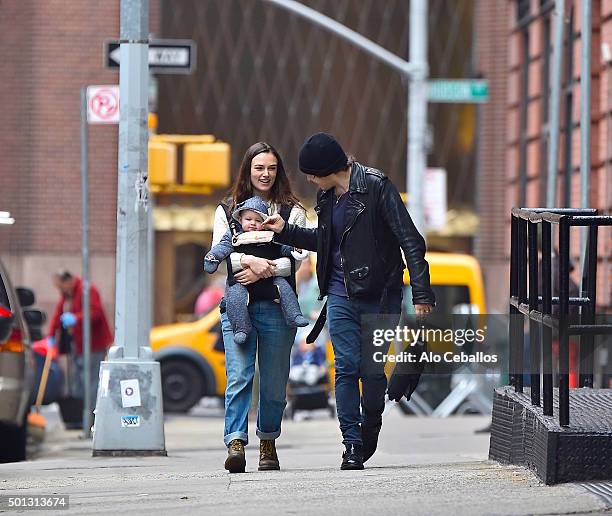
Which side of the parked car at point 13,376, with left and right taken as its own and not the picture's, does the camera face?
back

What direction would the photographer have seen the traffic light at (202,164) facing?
facing away from the viewer

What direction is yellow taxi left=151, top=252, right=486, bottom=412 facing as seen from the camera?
to the viewer's left

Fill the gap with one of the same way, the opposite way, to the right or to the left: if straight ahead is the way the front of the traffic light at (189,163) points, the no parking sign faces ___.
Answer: the opposite way

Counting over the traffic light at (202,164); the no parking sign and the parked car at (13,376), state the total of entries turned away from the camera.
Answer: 2

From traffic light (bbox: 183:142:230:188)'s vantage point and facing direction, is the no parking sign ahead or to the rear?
to the rear

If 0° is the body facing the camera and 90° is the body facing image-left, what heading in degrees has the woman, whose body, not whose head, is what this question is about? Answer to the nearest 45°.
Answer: approximately 0°

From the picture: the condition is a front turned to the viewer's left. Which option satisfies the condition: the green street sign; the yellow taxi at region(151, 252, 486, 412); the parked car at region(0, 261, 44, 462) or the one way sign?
the yellow taxi

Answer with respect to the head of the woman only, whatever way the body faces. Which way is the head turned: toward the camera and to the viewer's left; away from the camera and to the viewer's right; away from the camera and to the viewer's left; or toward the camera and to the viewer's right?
toward the camera and to the viewer's right
